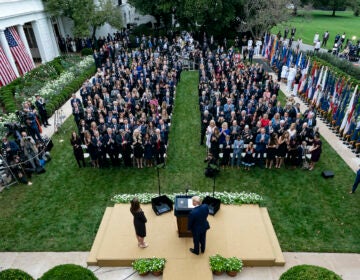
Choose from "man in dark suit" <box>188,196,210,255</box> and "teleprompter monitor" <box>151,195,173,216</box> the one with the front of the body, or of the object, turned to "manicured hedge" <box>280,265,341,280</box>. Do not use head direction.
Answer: the teleprompter monitor

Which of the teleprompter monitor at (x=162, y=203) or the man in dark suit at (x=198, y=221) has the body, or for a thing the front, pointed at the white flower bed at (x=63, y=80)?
the man in dark suit

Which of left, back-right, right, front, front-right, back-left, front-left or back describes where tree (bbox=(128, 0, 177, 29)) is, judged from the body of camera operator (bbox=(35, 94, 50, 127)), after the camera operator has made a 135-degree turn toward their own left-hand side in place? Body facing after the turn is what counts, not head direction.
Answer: front-right

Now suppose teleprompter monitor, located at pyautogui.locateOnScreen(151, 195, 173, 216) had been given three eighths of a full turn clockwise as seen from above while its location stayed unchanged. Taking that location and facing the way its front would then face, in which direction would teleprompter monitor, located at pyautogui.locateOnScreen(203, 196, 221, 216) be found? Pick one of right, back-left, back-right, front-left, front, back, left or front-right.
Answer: back

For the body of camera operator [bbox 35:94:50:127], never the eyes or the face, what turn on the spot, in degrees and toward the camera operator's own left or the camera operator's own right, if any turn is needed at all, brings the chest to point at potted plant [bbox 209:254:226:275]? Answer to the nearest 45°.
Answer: approximately 45° to the camera operator's own right

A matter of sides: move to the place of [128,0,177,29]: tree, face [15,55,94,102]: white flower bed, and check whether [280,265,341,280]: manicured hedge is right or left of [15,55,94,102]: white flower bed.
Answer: left

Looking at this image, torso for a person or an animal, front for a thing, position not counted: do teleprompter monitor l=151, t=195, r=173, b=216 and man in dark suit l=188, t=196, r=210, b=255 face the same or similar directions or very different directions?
very different directions

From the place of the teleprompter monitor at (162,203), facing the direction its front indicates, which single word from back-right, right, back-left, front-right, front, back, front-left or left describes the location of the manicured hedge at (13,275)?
right

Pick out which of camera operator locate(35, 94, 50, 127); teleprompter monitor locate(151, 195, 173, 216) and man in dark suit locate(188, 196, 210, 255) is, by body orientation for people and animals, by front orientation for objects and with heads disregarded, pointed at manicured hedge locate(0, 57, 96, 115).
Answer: the man in dark suit

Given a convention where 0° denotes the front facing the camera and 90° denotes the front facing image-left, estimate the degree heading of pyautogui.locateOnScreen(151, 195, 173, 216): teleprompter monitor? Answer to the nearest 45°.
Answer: approximately 315°

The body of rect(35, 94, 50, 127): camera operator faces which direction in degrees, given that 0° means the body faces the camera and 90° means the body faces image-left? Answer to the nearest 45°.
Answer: approximately 315°

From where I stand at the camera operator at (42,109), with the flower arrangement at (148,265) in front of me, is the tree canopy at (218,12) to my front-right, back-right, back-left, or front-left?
back-left

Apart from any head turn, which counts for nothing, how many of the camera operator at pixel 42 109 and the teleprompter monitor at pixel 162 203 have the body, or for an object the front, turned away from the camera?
0

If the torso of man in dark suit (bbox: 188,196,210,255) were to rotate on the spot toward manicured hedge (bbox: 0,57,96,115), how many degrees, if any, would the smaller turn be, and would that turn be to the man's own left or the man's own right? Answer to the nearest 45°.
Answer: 0° — they already face it

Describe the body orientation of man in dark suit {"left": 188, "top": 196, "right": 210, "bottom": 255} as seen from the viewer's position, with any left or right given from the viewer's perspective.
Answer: facing away from the viewer and to the left of the viewer

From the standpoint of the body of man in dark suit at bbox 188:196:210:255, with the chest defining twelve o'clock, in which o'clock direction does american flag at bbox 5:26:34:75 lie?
The american flag is roughly at 12 o'clock from the man in dark suit.
